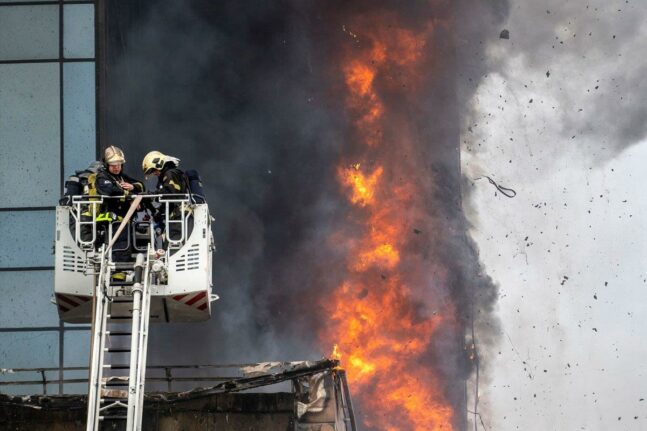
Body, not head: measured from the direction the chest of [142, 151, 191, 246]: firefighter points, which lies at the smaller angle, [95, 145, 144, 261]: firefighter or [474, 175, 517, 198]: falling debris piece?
the firefighter

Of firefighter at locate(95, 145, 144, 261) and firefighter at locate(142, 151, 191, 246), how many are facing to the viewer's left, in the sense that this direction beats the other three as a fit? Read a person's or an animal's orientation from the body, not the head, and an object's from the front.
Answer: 1

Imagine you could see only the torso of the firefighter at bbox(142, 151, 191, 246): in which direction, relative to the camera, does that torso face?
to the viewer's left

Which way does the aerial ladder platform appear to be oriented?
away from the camera

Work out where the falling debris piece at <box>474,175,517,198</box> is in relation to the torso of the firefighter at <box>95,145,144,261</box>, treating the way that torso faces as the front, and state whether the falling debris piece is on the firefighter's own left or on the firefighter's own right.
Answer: on the firefighter's own left

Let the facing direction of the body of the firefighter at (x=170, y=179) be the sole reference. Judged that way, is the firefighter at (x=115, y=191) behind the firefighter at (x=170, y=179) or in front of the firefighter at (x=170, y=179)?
in front
